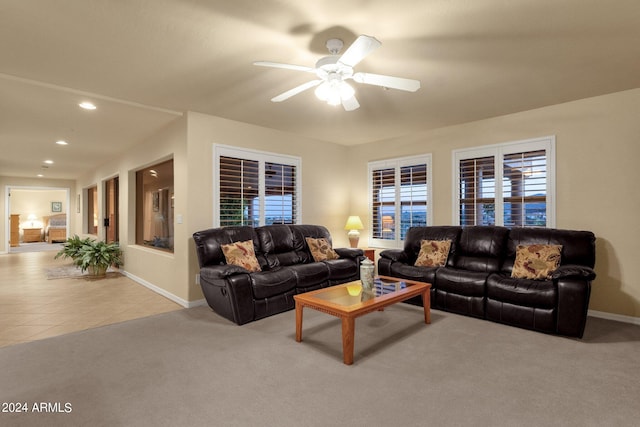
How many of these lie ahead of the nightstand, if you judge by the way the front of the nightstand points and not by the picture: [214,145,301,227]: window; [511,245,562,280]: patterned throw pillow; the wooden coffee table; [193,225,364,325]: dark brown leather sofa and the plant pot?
5

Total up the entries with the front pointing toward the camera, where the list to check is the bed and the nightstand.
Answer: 2

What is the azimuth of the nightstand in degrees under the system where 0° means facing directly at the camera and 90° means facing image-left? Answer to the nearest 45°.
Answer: approximately 0°

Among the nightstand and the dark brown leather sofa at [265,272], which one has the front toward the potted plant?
the nightstand

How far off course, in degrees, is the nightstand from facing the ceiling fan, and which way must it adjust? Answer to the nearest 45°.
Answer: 0° — it already faces it

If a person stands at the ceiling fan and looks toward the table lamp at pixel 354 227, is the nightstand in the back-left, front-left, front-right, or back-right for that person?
front-left

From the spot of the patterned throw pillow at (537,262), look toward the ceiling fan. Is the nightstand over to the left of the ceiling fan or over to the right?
right

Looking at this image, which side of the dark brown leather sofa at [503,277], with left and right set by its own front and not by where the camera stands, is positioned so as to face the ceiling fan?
front

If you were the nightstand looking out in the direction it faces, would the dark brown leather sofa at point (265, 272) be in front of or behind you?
in front

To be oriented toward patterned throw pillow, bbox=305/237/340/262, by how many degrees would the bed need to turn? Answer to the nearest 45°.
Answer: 0° — it already faces it

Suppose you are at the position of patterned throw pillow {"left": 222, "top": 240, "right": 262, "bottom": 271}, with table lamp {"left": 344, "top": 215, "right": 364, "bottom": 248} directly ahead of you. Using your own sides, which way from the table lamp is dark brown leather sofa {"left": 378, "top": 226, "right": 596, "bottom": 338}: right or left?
right

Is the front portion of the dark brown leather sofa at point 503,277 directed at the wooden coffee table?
yes

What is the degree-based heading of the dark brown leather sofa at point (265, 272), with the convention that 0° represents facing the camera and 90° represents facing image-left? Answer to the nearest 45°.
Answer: approximately 315°

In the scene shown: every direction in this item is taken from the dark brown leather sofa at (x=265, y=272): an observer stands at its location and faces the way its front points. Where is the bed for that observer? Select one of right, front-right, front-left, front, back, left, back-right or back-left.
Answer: back

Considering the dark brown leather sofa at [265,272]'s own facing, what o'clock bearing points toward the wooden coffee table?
The wooden coffee table is roughly at 12 o'clock from the dark brown leather sofa.

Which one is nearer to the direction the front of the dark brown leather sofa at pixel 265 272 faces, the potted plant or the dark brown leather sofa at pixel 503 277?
the dark brown leather sofa

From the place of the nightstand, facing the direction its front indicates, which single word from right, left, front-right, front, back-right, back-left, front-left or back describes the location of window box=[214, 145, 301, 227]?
front

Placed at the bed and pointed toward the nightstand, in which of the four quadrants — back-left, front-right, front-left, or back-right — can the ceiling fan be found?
back-left

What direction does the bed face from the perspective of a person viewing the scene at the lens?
facing the viewer
